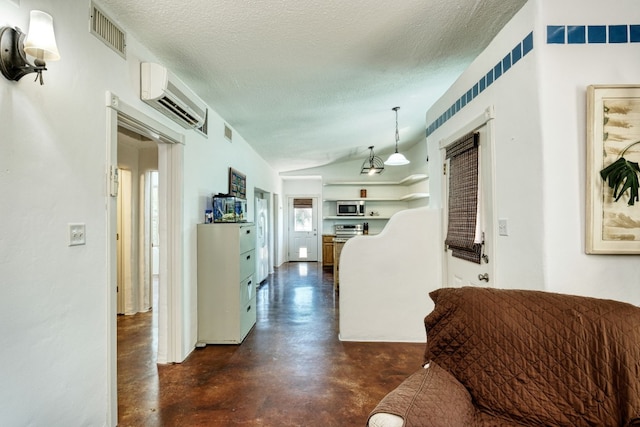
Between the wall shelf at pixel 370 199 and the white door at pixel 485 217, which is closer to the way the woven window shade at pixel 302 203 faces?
the white door

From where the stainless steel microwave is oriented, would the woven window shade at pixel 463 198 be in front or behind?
in front

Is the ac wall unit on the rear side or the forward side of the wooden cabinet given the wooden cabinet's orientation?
on the forward side

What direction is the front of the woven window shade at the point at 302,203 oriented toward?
toward the camera

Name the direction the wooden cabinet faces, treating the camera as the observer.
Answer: facing the viewer

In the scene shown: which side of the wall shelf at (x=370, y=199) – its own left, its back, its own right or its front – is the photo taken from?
front

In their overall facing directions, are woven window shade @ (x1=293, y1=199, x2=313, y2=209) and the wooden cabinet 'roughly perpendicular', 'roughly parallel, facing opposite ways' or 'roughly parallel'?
roughly parallel

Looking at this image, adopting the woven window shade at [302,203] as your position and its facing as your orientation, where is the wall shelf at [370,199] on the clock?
The wall shelf is roughly at 10 o'clock from the woven window shade.

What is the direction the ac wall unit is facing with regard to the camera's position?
facing the viewer and to the right of the viewer

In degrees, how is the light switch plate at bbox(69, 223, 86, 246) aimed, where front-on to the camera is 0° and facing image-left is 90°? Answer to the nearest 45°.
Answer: approximately 315°

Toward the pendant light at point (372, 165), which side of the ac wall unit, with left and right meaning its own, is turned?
left

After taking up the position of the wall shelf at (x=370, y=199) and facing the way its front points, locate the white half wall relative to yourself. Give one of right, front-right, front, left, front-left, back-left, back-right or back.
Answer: front

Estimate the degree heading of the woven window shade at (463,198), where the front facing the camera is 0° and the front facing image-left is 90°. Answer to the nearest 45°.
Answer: approximately 45°

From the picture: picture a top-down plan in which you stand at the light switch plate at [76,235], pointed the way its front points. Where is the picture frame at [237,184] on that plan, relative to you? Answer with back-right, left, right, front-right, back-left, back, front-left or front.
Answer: left
